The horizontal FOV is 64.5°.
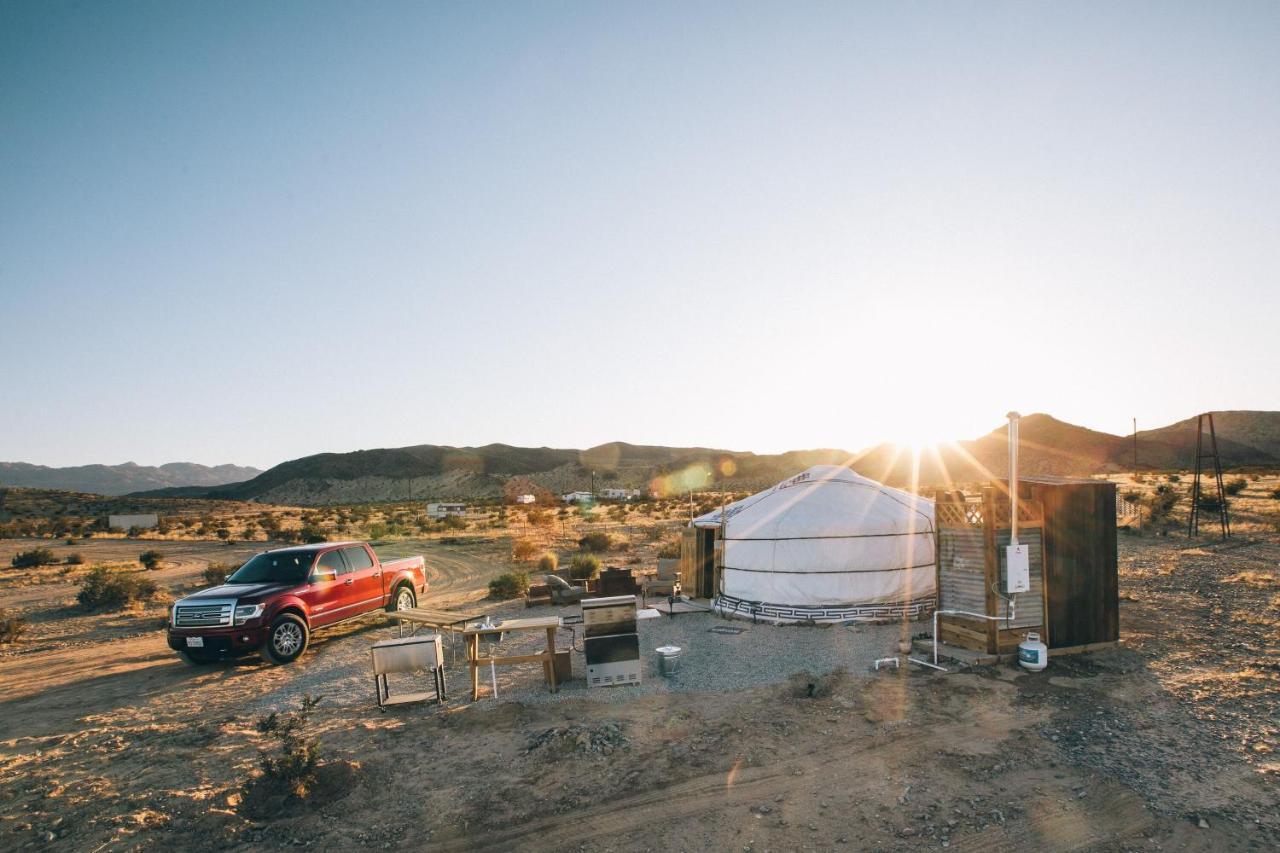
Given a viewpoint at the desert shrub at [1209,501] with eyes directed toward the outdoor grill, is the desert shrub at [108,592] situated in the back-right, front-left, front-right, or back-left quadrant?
front-right

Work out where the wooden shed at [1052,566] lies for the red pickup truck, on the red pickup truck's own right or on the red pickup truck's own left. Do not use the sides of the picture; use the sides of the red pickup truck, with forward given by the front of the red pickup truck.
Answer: on the red pickup truck's own left

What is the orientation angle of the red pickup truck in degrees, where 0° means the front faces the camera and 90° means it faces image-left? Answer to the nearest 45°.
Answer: approximately 45°

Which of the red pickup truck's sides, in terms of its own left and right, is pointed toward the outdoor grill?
left

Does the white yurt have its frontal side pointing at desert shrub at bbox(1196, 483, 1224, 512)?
no

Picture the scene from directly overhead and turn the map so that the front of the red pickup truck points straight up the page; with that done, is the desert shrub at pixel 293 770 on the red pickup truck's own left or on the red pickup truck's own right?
on the red pickup truck's own left

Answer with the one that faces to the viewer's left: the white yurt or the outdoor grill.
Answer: the white yurt

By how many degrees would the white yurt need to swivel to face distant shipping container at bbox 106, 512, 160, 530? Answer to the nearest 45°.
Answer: approximately 45° to its right

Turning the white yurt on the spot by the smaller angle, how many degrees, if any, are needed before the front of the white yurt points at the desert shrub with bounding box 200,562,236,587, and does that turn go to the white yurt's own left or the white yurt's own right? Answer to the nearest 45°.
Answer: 0° — it already faces it

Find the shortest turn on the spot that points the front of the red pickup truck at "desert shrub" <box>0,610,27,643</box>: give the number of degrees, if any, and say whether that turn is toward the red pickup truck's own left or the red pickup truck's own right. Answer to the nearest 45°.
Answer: approximately 90° to the red pickup truck's own right

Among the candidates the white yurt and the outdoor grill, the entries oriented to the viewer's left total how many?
1

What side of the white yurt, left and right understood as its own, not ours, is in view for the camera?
left

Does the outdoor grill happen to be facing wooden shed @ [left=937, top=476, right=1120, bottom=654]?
no

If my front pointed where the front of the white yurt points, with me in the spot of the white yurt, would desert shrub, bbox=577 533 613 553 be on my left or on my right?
on my right
